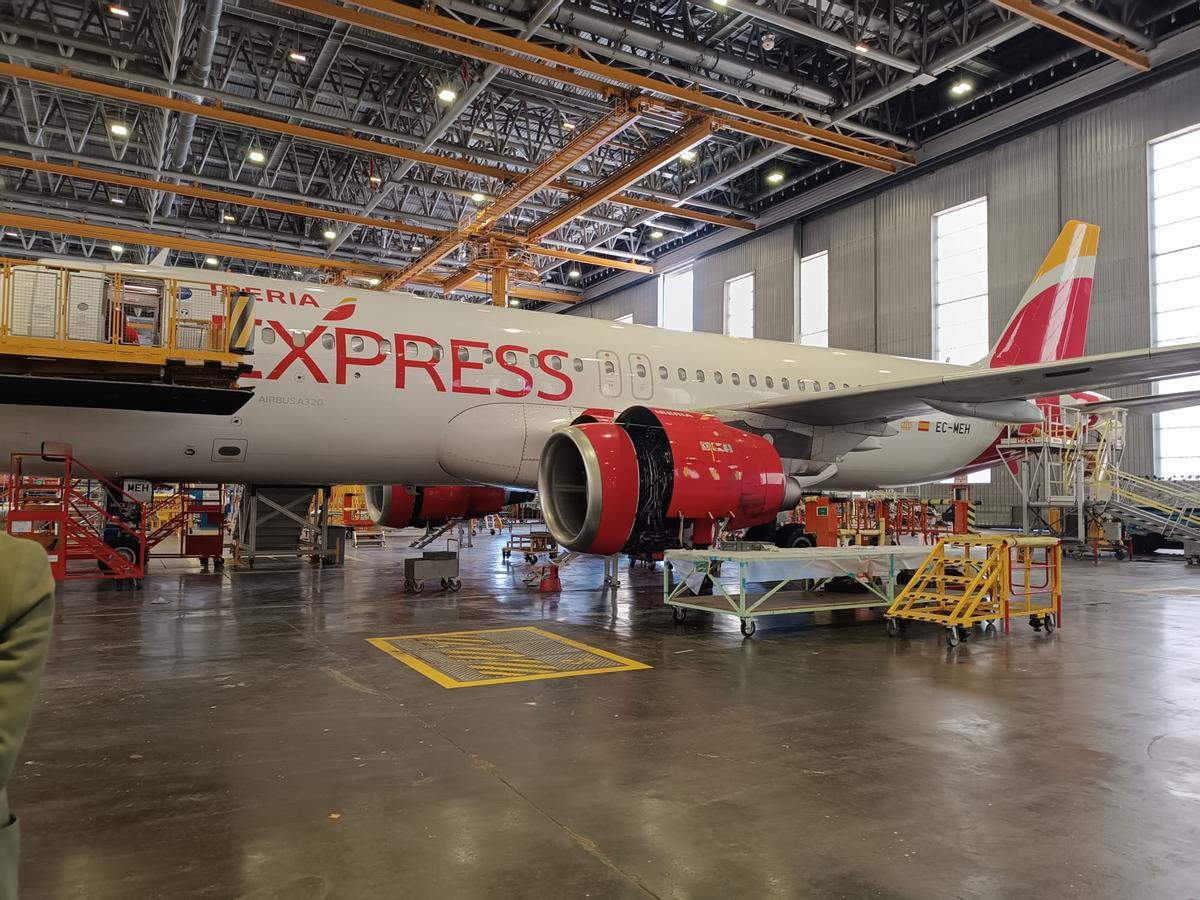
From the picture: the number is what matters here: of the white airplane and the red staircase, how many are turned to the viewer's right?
1

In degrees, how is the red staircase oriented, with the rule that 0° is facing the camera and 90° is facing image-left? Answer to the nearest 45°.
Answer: approximately 270°

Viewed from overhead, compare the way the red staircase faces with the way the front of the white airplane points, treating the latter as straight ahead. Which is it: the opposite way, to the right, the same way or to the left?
the opposite way

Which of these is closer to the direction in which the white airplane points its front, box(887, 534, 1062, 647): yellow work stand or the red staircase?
the red staircase

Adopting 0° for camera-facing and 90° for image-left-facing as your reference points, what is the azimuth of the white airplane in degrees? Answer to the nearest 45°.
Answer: approximately 45°

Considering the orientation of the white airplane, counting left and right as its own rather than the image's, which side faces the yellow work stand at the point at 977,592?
left
